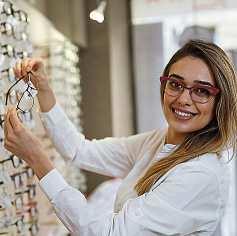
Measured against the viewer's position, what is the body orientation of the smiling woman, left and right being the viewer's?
facing the viewer and to the left of the viewer
